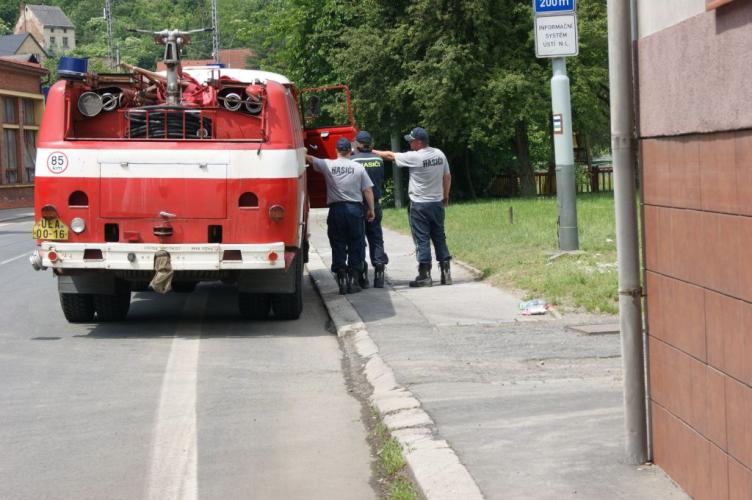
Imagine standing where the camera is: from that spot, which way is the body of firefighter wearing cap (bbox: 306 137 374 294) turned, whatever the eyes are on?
away from the camera

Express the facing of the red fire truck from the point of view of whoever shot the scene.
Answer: facing away from the viewer

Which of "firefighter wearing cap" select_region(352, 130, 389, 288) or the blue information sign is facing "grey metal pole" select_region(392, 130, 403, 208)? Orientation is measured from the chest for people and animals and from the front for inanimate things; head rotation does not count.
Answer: the firefighter wearing cap

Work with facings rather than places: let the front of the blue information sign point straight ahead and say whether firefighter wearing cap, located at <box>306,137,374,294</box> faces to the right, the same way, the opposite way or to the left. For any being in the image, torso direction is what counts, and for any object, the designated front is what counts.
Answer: the opposite way

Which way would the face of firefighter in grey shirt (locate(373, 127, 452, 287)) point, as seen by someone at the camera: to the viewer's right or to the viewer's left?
to the viewer's left

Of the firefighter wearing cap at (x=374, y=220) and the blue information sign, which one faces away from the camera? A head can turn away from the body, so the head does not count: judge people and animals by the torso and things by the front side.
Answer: the firefighter wearing cap

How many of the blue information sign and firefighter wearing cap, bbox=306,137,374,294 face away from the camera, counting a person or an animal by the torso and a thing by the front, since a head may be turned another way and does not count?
1

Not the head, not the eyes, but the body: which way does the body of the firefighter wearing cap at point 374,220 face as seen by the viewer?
away from the camera

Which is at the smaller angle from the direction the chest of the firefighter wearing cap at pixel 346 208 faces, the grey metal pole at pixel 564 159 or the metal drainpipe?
the grey metal pole

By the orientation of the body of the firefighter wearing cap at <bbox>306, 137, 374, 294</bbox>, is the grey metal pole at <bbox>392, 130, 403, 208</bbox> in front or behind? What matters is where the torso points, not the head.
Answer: in front

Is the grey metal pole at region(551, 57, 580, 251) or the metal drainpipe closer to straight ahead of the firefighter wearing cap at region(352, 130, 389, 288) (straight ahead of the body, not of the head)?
the grey metal pole

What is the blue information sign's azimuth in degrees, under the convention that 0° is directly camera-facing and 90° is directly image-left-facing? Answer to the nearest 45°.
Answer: approximately 0°

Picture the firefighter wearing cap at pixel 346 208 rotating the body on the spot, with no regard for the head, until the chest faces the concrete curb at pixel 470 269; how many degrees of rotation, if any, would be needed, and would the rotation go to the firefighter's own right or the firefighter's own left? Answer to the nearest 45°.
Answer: approximately 45° to the firefighter's own right

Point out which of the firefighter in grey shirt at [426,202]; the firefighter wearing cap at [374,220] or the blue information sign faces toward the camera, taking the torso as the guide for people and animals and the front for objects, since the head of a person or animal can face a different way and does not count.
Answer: the blue information sign

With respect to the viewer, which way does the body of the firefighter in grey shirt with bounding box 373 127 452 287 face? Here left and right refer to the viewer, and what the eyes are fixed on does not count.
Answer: facing away from the viewer and to the left of the viewer
